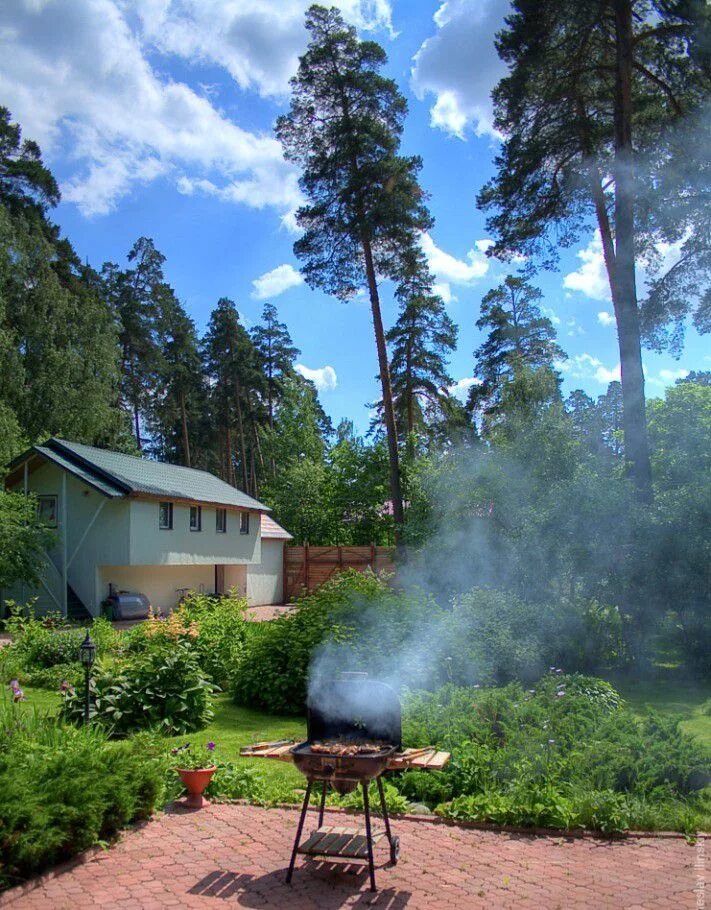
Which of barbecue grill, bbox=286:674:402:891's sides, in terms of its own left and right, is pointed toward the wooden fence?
back

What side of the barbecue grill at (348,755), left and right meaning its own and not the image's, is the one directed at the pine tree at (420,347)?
back

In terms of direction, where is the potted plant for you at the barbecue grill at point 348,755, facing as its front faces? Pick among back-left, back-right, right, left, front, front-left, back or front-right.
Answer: back-right

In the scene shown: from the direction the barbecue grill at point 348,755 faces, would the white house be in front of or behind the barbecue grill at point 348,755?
behind

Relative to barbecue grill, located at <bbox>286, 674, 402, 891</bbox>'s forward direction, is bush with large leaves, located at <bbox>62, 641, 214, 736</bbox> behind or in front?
behind

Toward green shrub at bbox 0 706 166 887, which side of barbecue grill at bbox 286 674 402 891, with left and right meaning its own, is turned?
right

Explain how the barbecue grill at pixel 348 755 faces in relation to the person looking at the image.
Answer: facing the viewer

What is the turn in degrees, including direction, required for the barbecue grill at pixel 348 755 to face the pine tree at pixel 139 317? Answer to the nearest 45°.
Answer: approximately 180°

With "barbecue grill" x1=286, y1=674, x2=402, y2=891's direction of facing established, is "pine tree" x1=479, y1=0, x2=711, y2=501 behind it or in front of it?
behind

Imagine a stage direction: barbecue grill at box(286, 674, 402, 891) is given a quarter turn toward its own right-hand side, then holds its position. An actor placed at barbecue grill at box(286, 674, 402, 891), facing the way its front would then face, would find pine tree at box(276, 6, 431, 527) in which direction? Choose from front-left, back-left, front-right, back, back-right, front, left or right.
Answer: right

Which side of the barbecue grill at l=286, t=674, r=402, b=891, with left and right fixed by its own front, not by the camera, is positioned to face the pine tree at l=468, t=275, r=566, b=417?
back

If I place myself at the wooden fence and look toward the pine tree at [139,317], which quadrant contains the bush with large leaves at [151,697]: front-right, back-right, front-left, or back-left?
back-left

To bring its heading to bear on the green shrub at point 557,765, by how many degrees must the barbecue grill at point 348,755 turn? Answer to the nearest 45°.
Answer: approximately 135° to its left
